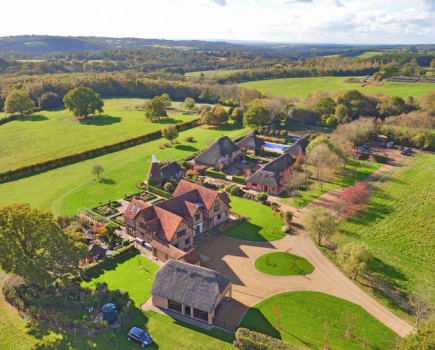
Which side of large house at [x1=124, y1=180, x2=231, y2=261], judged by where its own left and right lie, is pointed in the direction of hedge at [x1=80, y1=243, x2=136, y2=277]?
right

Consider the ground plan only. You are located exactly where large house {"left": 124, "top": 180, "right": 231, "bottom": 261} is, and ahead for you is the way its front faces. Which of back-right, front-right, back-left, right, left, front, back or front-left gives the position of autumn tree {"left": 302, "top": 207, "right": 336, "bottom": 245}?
front-left

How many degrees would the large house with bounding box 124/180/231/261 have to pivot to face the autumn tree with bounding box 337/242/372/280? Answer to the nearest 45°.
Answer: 0° — it already faces it

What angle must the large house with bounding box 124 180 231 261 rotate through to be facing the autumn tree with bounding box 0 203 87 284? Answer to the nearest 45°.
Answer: approximately 90° to its right

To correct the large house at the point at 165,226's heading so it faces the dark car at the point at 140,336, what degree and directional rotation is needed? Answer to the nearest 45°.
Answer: approximately 45° to its right

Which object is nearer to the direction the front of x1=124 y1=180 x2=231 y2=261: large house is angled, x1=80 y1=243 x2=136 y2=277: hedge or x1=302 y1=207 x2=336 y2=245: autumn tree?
the autumn tree

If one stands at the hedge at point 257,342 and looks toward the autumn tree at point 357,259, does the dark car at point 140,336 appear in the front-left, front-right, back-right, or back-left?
back-left

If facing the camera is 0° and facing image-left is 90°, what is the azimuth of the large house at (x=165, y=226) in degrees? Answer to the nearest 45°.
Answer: approximately 315°
